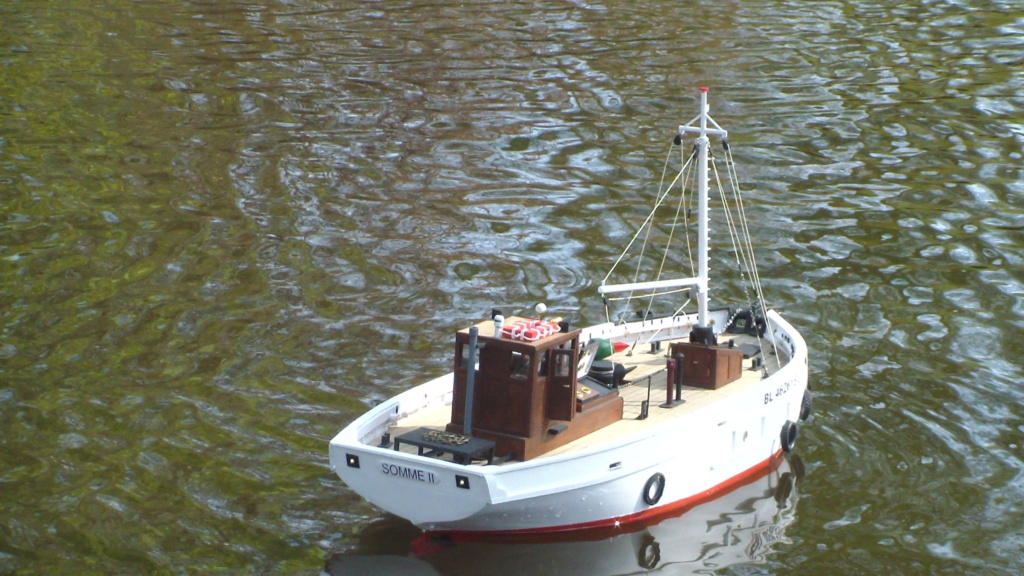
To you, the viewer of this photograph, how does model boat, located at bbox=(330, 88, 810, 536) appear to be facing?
facing away from the viewer and to the right of the viewer
